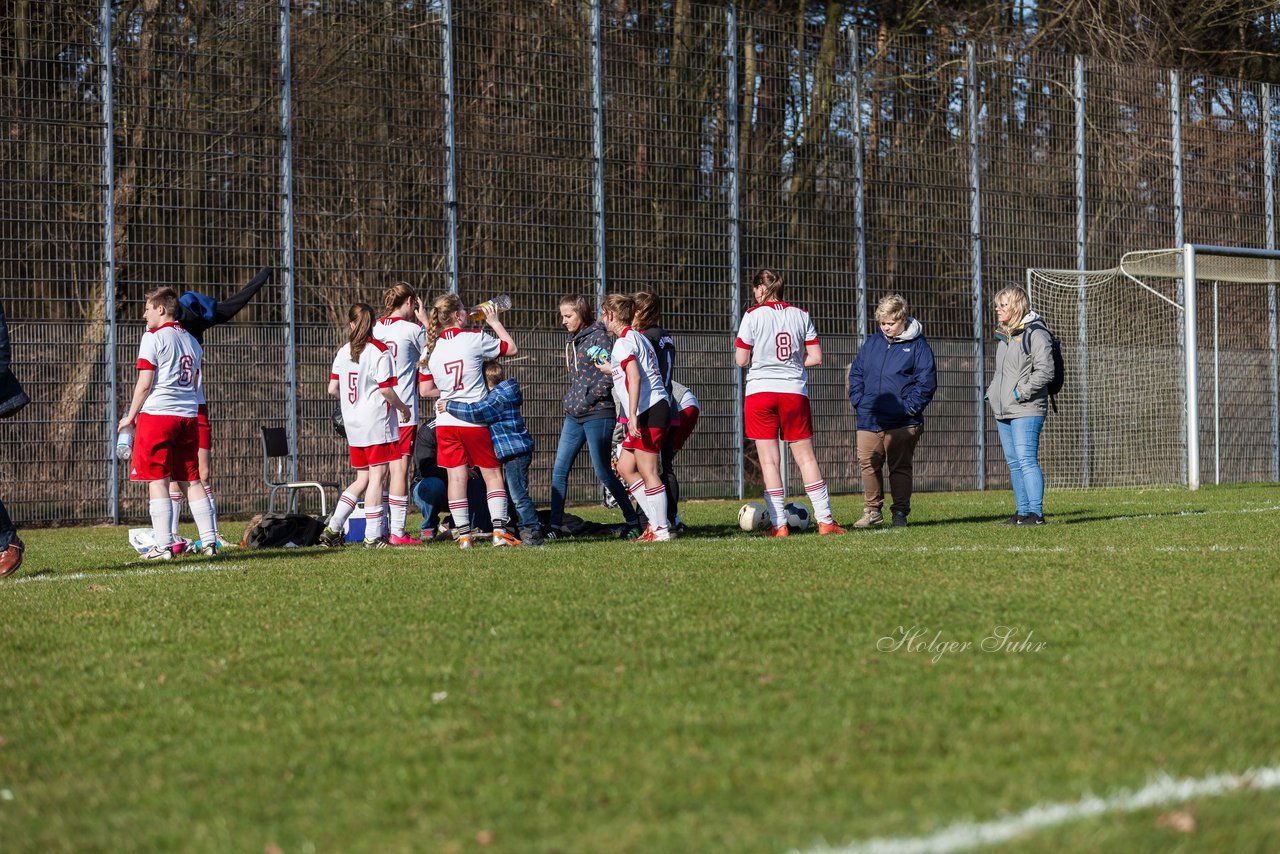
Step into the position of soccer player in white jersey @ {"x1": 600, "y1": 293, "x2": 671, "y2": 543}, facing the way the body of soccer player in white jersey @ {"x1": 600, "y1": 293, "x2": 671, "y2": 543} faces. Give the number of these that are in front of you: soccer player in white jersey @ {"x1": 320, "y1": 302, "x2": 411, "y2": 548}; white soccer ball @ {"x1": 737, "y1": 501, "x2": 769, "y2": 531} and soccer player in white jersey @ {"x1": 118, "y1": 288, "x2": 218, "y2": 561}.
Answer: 2

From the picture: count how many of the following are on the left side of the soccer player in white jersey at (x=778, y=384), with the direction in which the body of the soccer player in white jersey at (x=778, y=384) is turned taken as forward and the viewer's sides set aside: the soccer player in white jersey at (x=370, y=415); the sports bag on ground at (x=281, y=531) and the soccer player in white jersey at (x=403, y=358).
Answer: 3

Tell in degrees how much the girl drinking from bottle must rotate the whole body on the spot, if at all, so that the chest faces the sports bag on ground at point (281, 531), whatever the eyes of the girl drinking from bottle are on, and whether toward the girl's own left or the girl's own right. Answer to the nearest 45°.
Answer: approximately 90° to the girl's own left

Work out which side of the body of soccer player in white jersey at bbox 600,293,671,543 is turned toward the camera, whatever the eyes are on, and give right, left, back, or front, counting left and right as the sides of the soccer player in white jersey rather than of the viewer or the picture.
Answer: left

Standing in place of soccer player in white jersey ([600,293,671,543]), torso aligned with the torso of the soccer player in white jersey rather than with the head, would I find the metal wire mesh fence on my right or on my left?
on my right

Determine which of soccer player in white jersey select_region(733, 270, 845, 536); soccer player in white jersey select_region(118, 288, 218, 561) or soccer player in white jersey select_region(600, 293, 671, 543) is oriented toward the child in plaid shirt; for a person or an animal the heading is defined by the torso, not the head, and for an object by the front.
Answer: soccer player in white jersey select_region(600, 293, 671, 543)

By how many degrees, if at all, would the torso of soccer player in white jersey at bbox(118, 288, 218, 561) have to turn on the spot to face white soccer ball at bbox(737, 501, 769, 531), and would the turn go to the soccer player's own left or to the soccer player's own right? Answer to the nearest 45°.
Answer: approximately 135° to the soccer player's own right

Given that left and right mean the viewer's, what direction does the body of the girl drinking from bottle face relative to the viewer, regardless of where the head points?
facing away from the viewer and to the right of the viewer

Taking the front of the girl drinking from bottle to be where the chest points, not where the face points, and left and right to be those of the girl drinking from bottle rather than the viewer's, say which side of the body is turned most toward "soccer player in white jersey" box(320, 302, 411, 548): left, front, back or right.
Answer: left

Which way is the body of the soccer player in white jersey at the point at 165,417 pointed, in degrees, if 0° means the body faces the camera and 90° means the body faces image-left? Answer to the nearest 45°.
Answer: approximately 135°

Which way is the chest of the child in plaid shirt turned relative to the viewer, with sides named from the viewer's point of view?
facing to the left of the viewer

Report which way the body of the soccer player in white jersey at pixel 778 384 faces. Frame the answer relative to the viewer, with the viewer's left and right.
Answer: facing away from the viewer
